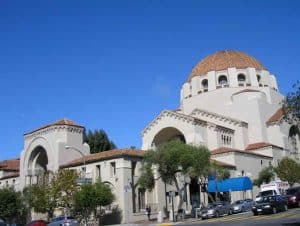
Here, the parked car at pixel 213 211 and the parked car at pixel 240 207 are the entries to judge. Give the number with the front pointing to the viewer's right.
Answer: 0

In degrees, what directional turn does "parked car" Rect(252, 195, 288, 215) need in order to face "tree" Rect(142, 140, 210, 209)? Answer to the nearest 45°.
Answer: approximately 90° to its right

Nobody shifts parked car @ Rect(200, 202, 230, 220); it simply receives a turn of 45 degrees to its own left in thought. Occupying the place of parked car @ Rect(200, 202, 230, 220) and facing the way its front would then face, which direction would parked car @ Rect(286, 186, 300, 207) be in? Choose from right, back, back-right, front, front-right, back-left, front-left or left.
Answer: left

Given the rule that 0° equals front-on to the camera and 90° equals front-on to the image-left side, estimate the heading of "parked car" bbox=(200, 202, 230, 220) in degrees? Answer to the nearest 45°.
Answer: approximately 45°
